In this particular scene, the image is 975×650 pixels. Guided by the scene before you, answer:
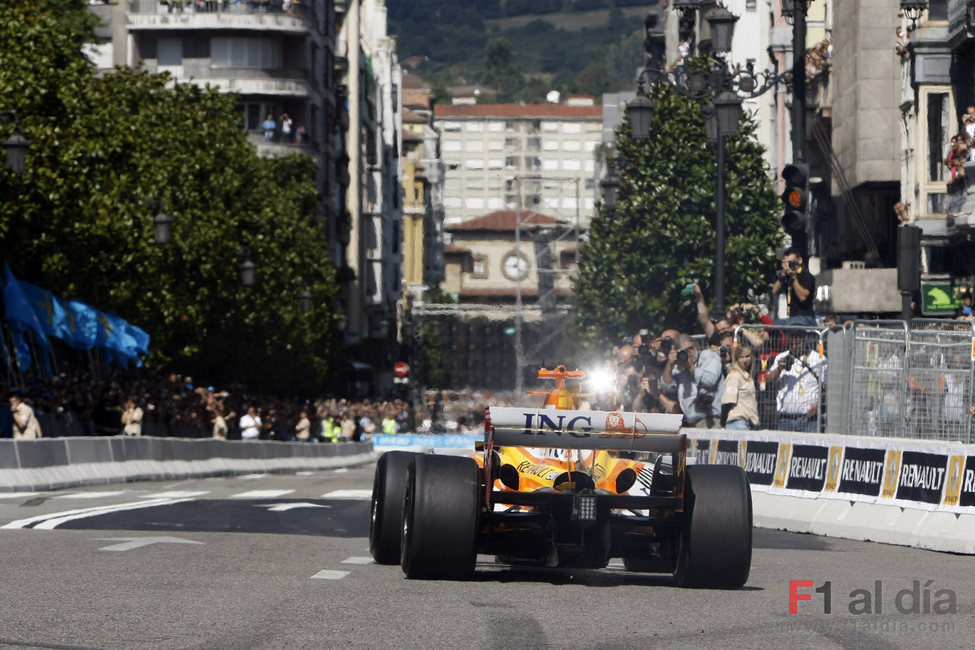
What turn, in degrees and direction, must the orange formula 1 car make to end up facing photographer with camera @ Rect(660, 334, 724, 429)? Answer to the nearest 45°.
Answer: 0° — it already faces them

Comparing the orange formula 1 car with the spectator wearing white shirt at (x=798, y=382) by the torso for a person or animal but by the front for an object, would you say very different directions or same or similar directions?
very different directions

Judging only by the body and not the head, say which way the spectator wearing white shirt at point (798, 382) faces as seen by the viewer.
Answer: toward the camera

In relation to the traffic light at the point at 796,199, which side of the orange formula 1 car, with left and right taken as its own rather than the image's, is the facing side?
front

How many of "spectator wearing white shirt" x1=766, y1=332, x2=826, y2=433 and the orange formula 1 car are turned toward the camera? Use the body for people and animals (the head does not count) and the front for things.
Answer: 1

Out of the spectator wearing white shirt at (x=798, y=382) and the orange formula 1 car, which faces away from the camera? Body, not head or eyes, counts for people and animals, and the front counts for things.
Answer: the orange formula 1 car

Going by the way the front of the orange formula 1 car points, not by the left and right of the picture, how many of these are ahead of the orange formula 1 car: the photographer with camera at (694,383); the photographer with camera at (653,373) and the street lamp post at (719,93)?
3

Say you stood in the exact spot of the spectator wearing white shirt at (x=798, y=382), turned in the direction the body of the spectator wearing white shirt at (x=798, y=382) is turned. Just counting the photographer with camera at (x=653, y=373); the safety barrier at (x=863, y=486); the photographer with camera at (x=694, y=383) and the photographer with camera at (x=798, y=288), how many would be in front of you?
1

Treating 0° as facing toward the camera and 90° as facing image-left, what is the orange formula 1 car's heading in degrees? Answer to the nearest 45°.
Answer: approximately 180°

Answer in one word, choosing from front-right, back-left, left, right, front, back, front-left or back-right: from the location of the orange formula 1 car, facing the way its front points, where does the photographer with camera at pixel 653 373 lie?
front

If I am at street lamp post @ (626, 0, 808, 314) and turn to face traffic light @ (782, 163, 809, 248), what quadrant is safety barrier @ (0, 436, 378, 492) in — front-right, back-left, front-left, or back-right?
back-right
